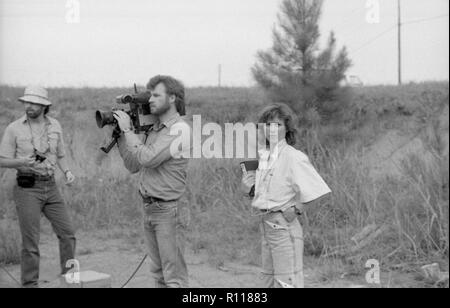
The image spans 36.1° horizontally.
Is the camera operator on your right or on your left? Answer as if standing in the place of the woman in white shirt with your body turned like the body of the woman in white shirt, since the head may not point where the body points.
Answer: on your right

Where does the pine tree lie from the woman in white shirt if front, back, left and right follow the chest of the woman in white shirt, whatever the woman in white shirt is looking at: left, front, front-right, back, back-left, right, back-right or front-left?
back-right

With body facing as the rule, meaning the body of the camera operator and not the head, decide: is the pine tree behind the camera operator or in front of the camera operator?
behind

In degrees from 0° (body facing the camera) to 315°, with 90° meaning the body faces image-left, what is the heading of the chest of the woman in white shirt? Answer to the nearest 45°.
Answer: approximately 45°

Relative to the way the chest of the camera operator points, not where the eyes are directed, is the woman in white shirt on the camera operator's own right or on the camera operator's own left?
on the camera operator's own left

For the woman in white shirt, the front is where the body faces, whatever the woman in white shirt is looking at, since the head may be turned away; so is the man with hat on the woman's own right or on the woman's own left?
on the woman's own right

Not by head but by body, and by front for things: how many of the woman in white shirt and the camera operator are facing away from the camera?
0

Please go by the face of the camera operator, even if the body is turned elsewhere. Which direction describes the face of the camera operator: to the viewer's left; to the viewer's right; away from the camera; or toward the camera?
to the viewer's left

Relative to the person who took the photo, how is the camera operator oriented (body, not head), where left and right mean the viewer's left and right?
facing the viewer and to the left of the viewer

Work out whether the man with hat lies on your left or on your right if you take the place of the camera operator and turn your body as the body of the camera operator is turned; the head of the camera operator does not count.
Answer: on your right
